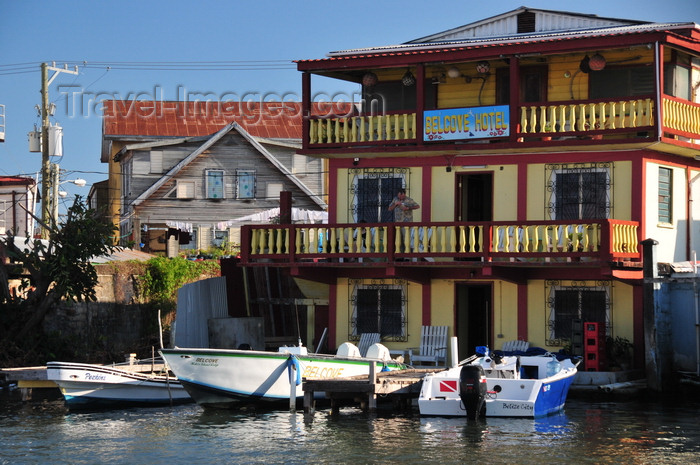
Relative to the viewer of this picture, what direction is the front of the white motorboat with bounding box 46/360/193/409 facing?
facing to the left of the viewer

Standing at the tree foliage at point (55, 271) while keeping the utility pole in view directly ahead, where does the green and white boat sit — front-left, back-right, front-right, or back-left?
back-right

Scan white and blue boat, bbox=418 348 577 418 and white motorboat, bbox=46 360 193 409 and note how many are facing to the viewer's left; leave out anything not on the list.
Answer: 1

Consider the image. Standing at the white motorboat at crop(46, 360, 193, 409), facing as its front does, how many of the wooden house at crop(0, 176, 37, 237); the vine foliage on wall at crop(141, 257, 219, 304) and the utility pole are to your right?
3

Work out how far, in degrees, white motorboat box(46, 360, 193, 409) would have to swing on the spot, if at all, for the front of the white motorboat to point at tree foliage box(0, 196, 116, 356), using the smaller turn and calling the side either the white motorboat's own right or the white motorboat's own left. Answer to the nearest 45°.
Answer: approximately 90° to the white motorboat's own right

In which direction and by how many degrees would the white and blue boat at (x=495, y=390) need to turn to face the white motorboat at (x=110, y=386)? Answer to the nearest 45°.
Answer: approximately 135° to its left

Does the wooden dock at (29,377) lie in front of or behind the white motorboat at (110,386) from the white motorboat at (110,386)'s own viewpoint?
in front

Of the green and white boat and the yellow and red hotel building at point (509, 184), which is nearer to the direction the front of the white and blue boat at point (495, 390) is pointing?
the yellow and red hotel building

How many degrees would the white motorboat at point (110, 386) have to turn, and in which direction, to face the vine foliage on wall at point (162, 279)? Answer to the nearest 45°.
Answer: approximately 90° to its right

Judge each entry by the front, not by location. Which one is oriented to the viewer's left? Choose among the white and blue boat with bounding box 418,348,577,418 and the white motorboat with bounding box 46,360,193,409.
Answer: the white motorboat

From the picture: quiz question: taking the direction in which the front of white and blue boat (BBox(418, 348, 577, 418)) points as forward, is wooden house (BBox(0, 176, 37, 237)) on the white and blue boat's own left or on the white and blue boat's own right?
on the white and blue boat's own left

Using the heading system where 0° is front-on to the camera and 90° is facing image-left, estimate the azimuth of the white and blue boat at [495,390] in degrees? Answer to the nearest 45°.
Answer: approximately 225°
